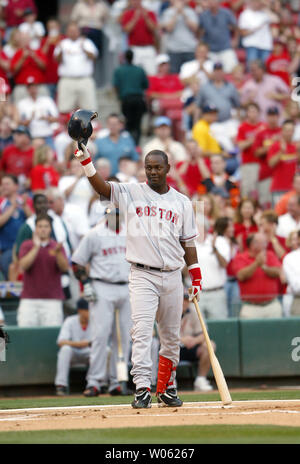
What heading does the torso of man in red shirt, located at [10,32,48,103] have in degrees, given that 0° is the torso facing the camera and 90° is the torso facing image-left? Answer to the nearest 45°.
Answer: approximately 0°

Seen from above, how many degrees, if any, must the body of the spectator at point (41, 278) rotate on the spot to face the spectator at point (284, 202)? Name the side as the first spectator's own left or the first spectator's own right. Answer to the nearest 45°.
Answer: approximately 135° to the first spectator's own left
